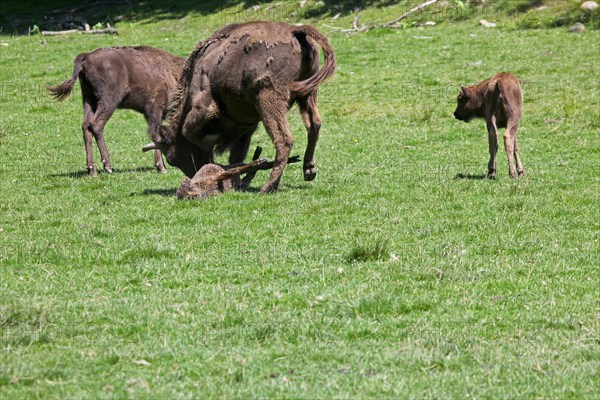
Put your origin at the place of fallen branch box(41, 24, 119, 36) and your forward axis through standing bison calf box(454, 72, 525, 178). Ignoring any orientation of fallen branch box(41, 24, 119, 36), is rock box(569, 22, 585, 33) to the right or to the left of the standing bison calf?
left

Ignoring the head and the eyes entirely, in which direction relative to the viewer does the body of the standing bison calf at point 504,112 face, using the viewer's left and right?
facing away from the viewer and to the left of the viewer

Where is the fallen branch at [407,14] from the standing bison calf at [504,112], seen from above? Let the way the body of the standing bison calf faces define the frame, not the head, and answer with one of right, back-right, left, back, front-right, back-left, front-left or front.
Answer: front-right

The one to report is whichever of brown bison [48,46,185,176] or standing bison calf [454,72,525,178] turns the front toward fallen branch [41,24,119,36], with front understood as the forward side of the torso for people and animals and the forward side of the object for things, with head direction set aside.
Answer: the standing bison calf

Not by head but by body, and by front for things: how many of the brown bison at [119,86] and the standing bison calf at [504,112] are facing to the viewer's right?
1

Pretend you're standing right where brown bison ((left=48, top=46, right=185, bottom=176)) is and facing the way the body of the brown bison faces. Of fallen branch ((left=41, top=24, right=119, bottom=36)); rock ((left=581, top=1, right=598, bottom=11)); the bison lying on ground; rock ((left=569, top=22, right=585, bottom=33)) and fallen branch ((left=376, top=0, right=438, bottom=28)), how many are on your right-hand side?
1

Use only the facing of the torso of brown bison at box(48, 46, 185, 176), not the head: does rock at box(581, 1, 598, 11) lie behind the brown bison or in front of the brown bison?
in front

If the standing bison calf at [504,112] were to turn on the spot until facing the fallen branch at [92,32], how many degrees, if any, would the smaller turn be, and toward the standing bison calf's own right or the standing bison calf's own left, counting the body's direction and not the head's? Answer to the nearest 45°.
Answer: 0° — it already faces it

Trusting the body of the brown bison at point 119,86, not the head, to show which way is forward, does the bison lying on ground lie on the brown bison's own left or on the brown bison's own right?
on the brown bison's own right

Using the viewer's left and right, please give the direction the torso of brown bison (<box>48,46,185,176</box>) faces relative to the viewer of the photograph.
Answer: facing to the right of the viewer

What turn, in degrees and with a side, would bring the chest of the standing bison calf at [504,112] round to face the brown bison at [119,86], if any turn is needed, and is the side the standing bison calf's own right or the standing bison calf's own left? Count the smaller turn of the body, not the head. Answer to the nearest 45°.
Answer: approximately 45° to the standing bison calf's own left

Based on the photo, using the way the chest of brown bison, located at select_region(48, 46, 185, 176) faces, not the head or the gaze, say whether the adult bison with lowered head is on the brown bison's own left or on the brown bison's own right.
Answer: on the brown bison's own right
